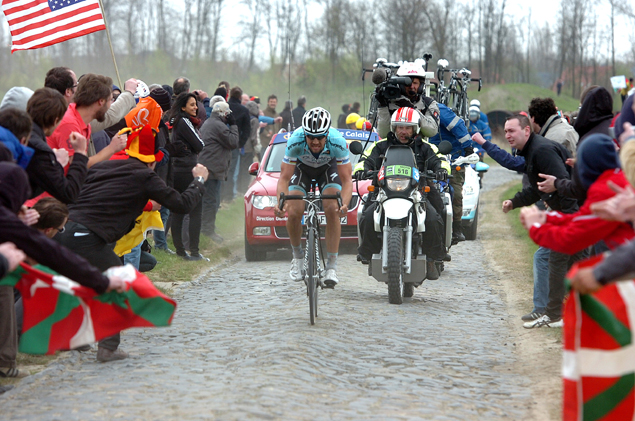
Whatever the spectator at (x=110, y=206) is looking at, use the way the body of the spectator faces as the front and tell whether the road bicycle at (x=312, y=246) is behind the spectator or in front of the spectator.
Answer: in front

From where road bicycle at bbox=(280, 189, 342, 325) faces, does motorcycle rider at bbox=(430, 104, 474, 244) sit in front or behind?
behind

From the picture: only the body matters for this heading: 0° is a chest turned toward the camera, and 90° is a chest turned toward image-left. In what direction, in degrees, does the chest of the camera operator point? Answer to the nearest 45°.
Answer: approximately 45°

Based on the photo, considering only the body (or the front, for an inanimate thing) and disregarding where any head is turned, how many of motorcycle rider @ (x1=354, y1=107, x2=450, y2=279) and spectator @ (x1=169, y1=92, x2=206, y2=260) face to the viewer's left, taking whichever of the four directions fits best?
0

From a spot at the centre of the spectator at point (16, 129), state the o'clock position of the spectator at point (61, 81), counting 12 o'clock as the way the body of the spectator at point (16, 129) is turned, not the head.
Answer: the spectator at point (61, 81) is roughly at 11 o'clock from the spectator at point (16, 129).

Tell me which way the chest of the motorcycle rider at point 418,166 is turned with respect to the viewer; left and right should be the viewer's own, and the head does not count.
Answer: facing the viewer

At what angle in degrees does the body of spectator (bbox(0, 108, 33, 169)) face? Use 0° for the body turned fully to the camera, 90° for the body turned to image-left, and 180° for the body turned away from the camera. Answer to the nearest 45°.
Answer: approximately 225°

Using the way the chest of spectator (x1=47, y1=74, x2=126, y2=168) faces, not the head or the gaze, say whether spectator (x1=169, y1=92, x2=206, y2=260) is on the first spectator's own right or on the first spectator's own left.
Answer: on the first spectator's own left

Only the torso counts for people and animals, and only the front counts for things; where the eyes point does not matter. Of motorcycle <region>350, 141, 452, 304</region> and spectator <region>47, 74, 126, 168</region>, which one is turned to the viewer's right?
the spectator

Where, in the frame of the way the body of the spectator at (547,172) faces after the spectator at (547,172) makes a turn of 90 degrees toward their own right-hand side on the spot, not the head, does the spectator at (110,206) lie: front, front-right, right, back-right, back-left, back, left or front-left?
back-left

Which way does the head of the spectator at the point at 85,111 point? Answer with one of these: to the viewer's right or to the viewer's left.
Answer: to the viewer's right

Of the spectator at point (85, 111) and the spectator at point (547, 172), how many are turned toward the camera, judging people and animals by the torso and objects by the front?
0

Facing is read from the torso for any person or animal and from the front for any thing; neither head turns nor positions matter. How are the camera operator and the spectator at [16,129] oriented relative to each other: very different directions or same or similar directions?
very different directions

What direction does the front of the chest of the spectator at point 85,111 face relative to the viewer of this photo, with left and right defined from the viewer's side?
facing to the right of the viewer

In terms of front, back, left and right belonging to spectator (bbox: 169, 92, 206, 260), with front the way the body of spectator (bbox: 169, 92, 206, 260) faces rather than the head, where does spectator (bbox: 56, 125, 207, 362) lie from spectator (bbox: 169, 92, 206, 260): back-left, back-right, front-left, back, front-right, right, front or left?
right

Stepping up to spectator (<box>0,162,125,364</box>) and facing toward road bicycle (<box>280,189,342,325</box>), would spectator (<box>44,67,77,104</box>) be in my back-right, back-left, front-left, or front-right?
front-left

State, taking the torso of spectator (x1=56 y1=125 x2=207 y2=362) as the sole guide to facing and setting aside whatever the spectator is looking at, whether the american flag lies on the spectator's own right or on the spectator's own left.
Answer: on the spectator's own left

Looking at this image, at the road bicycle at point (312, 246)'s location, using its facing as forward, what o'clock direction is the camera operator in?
The camera operator is roughly at 7 o'clock from the road bicycle.
